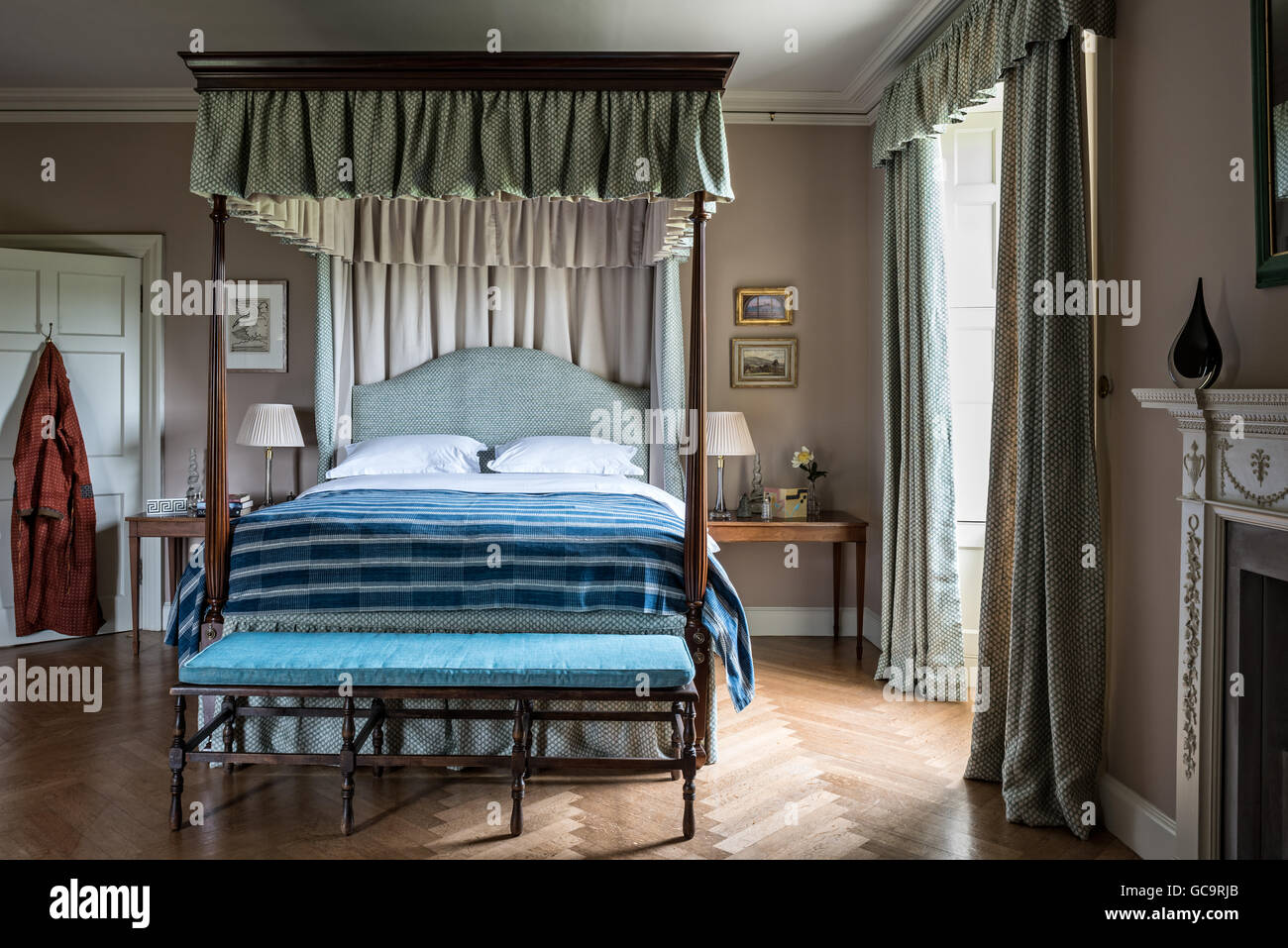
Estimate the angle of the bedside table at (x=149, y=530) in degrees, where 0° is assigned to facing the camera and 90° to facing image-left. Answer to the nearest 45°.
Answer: approximately 0°

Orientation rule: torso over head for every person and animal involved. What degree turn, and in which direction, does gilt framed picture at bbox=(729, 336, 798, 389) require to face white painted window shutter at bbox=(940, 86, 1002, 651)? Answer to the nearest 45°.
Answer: approximately 45° to its left

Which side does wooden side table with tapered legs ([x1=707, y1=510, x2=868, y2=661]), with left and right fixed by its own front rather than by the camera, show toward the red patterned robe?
right

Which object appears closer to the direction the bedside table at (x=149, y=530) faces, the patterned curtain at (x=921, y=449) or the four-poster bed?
the four-poster bed
